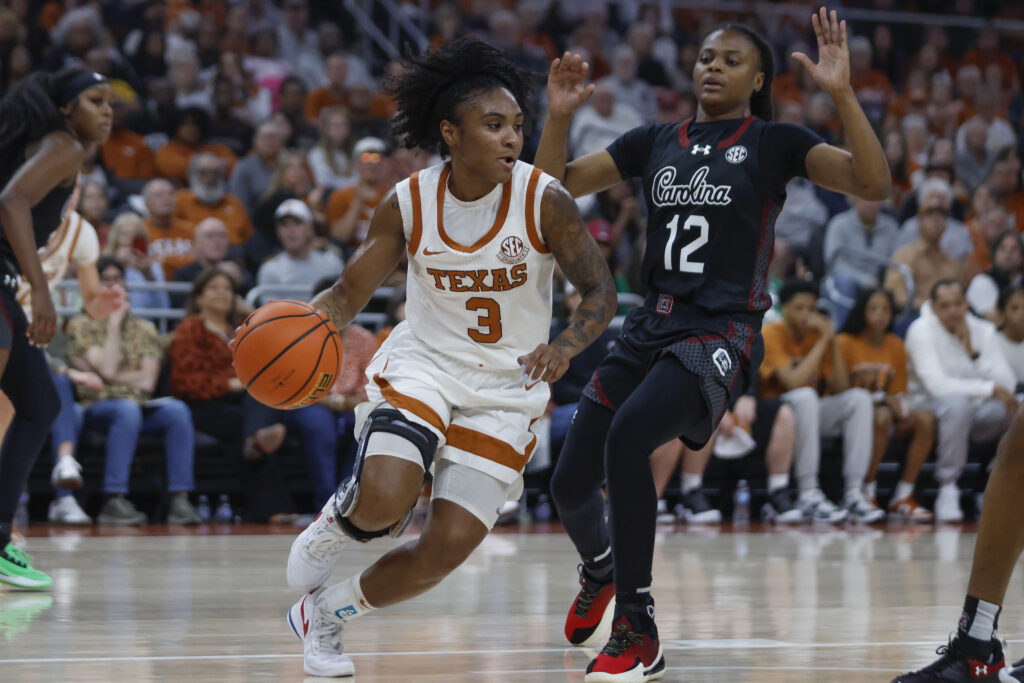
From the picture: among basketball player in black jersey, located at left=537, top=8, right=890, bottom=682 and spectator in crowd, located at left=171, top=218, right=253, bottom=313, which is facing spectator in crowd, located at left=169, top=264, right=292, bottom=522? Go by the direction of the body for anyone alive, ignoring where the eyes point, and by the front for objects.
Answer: spectator in crowd, located at left=171, top=218, right=253, bottom=313

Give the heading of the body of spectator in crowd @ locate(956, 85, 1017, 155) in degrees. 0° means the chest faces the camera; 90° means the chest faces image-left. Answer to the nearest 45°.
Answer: approximately 0°

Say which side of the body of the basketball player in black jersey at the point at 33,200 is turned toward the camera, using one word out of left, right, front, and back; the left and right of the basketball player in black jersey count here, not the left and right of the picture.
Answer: right

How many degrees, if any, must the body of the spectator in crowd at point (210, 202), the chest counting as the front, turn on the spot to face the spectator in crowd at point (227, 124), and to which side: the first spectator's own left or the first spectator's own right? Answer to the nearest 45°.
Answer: approximately 180°

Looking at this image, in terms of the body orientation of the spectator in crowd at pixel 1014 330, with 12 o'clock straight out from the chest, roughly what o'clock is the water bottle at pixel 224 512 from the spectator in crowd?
The water bottle is roughly at 2 o'clock from the spectator in crowd.

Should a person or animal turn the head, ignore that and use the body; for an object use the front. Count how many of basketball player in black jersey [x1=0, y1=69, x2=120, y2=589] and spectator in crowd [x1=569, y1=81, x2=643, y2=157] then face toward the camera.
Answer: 1
